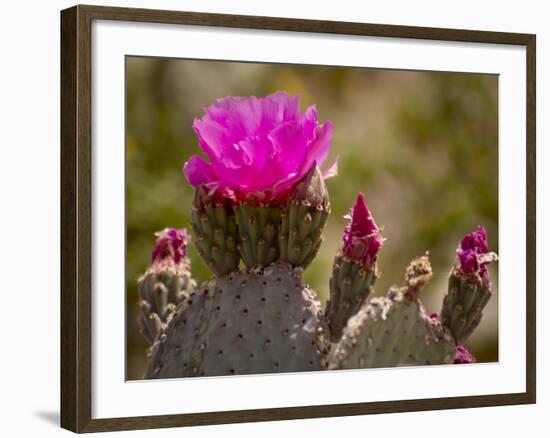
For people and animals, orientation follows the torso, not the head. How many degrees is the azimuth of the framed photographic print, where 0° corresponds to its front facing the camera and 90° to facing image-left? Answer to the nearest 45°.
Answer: approximately 315°
